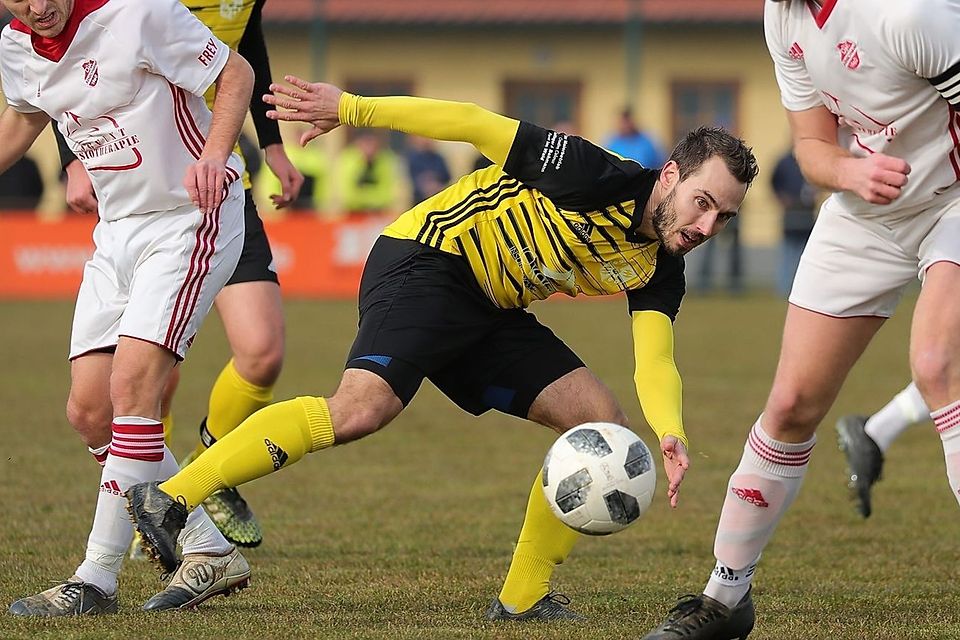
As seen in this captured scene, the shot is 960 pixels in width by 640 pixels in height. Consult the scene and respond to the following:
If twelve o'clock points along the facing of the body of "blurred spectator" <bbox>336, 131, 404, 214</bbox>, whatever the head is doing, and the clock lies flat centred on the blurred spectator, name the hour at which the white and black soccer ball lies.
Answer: The white and black soccer ball is roughly at 12 o'clock from the blurred spectator.

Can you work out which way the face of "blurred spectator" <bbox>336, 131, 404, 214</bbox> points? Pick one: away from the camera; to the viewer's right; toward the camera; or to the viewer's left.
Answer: toward the camera

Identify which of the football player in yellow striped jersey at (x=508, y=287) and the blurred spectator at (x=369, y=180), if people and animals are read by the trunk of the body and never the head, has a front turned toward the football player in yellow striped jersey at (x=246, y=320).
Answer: the blurred spectator

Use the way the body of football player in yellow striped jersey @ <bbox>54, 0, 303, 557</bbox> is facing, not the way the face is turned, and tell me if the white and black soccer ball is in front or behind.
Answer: in front

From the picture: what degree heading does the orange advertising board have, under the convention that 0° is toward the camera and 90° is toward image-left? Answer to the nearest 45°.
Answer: approximately 0°

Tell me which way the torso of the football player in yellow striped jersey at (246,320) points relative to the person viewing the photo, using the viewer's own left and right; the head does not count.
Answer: facing the viewer and to the right of the viewer

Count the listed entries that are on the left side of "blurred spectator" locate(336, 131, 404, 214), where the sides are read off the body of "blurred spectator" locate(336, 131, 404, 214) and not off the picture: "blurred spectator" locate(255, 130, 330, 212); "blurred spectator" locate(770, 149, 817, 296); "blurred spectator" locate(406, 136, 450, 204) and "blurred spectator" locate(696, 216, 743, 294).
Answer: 3

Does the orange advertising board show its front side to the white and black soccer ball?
yes

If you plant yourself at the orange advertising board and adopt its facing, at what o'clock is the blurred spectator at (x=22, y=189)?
The blurred spectator is roughly at 4 o'clock from the orange advertising board.

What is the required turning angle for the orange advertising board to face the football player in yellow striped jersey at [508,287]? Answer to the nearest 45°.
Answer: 0° — it already faces them

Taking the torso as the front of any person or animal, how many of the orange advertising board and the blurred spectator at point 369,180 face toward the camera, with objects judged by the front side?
2

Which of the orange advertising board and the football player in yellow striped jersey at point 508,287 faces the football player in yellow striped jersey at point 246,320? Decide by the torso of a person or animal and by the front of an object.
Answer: the orange advertising board

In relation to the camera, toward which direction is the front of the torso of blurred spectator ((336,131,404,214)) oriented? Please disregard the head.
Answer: toward the camera

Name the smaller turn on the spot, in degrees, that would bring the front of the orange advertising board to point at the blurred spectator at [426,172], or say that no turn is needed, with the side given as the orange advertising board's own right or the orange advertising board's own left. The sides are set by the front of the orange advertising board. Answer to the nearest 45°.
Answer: approximately 135° to the orange advertising board's own left

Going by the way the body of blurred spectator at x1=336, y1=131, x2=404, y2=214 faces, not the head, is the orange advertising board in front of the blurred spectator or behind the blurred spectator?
in front
